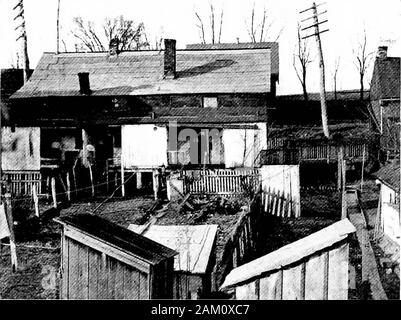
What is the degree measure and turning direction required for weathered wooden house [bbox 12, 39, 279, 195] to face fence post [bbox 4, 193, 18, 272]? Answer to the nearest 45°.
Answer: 0° — it already faces it

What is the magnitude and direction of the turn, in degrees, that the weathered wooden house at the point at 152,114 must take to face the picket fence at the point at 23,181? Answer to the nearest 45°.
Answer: approximately 45° to its right

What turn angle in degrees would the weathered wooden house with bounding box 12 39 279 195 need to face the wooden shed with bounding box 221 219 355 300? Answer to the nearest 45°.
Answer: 0° — it already faces it

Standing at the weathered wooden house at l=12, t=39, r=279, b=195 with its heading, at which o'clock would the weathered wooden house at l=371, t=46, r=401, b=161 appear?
the weathered wooden house at l=371, t=46, r=401, b=161 is roughly at 8 o'clock from the weathered wooden house at l=12, t=39, r=279, b=195.

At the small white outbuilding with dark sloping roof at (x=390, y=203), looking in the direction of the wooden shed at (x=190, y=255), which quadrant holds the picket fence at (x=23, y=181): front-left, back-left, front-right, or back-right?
front-right

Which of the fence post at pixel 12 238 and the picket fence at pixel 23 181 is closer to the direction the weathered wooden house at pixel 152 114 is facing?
the fence post

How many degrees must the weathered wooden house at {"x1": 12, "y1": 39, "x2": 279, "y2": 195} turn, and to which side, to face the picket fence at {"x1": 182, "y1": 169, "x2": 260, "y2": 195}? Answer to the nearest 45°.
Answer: approximately 45° to its left

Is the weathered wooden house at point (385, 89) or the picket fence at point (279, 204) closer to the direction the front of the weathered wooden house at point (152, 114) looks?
the picket fence

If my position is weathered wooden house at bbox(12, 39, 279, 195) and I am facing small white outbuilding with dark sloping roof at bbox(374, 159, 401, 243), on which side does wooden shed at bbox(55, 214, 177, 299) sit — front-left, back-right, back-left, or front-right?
front-right

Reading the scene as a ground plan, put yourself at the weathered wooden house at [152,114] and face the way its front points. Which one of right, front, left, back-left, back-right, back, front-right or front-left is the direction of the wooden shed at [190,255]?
front

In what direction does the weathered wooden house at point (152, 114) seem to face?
toward the camera

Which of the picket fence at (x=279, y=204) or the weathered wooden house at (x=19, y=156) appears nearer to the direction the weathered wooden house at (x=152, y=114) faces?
the picket fence

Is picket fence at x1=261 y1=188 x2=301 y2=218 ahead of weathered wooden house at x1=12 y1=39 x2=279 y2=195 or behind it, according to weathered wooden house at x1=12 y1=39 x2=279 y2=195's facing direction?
ahead
